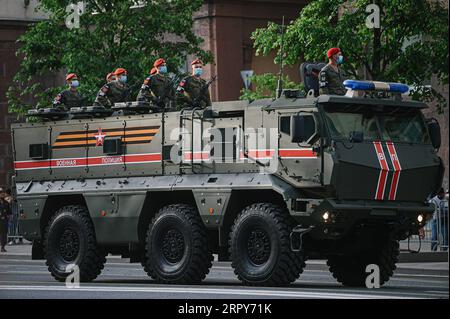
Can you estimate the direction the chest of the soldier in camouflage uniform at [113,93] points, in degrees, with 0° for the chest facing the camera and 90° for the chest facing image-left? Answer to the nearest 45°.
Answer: approximately 315°

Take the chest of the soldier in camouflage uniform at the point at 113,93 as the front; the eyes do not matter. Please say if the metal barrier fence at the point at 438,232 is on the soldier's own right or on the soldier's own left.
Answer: on the soldier's own left

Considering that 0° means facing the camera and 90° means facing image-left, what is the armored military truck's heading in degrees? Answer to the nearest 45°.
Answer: approximately 315°

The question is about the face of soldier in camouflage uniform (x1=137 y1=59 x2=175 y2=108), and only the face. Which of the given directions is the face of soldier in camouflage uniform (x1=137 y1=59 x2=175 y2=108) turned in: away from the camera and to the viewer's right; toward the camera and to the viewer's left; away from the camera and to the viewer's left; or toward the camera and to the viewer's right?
toward the camera and to the viewer's right

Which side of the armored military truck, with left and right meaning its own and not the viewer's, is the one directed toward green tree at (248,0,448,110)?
left
